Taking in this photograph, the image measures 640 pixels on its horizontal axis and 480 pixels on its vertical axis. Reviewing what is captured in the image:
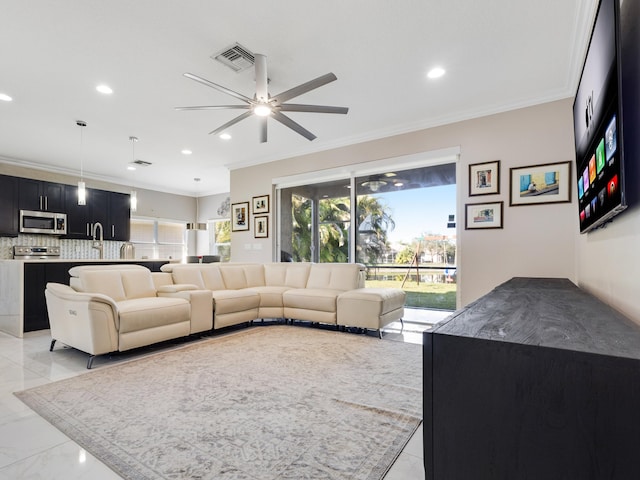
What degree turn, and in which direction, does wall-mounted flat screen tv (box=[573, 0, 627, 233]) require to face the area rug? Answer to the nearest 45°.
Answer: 0° — it already faces it

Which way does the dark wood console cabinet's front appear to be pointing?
to the viewer's left

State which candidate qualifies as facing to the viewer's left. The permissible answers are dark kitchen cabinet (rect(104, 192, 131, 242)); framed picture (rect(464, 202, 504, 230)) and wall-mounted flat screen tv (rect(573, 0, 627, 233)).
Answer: the wall-mounted flat screen tv

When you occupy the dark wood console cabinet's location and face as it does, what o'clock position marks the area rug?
The area rug is roughly at 1 o'clock from the dark wood console cabinet.

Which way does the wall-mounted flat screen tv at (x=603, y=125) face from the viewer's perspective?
to the viewer's left

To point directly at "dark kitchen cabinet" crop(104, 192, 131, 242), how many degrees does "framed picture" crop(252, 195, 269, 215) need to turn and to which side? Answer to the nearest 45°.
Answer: approximately 90° to its right

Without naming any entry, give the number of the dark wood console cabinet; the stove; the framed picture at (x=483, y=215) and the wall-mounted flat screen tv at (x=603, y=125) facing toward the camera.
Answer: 2
